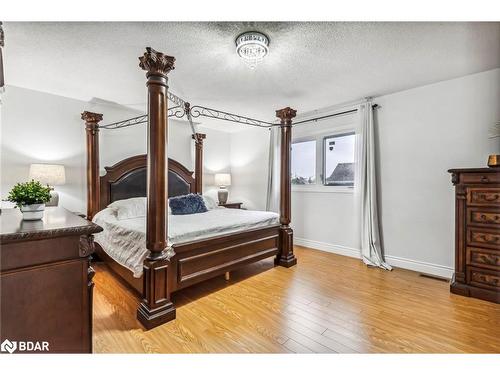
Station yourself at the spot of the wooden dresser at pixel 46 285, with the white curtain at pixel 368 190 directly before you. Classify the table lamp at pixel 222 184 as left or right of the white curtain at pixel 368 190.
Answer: left

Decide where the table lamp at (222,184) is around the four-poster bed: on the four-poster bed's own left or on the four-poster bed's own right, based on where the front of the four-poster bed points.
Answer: on the four-poster bed's own left

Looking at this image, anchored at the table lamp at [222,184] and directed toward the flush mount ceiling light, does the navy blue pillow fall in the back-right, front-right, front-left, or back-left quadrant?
front-right

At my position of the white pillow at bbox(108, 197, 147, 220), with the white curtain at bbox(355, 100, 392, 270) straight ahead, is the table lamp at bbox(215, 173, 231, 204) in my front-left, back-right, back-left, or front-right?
front-left

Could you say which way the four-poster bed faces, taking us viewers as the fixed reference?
facing the viewer and to the right of the viewer

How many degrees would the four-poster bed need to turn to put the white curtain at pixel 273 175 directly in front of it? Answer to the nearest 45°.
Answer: approximately 90° to its left

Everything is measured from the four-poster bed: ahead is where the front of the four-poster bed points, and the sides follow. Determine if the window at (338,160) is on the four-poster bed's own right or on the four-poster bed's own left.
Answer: on the four-poster bed's own left

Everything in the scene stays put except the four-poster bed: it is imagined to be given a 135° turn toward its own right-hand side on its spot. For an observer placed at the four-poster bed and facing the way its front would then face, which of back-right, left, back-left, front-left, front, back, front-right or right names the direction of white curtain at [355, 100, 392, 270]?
back

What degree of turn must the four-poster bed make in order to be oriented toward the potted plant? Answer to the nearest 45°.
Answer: approximately 90° to its right

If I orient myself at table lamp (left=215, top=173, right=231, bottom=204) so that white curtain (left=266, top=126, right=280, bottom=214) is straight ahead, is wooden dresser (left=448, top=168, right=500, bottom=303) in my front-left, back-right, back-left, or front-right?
front-right
